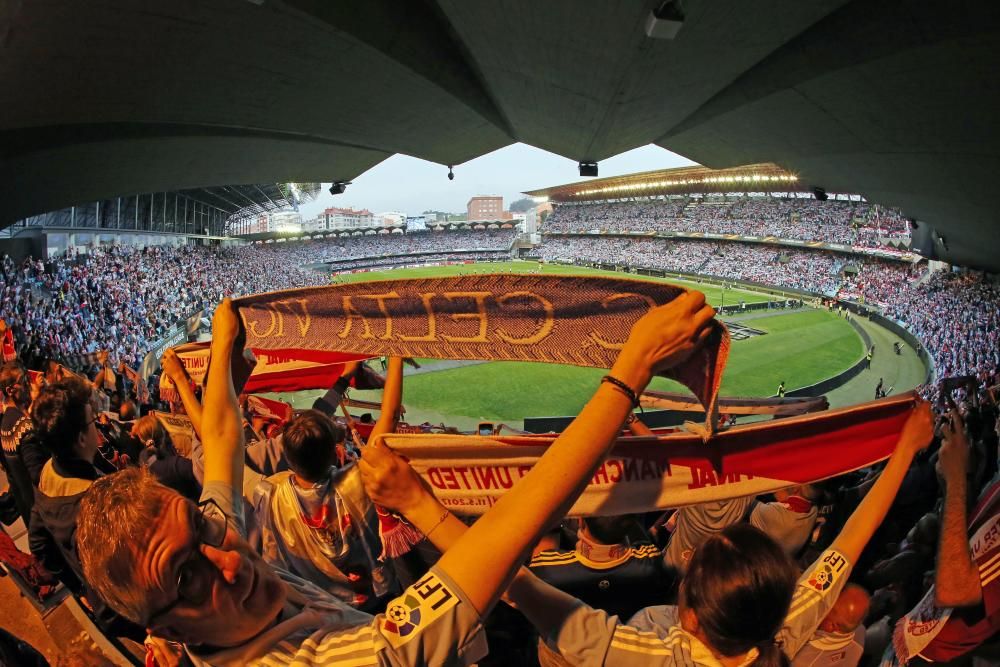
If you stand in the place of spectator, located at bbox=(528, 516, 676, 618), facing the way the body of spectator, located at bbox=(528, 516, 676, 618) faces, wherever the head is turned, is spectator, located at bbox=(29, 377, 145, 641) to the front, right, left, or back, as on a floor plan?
left

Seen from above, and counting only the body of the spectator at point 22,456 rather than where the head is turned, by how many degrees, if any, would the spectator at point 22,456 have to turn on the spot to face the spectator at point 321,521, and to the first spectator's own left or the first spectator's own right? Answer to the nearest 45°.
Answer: approximately 90° to the first spectator's own right

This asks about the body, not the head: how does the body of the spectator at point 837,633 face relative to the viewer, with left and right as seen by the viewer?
facing away from the viewer

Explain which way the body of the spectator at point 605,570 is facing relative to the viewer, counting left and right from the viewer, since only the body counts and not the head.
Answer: facing away from the viewer

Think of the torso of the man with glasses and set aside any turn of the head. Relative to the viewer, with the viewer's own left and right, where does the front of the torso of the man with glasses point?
facing away from the viewer and to the right of the viewer

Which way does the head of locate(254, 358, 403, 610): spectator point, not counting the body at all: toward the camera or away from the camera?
away from the camera

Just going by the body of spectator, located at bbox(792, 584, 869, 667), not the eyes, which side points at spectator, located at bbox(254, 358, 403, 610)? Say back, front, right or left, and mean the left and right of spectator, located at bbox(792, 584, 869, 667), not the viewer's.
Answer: left

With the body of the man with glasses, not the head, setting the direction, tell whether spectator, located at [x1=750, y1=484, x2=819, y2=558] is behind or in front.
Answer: in front

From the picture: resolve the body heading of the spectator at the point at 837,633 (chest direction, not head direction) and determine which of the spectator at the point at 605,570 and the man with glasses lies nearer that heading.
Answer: the spectator

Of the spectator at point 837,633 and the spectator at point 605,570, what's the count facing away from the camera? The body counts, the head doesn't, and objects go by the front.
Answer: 2

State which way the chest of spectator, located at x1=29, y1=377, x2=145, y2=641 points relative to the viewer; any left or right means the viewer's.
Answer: facing away from the viewer and to the right of the viewer

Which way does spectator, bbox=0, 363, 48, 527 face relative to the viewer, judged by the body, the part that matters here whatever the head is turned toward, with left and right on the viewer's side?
facing away from the viewer and to the right of the viewer

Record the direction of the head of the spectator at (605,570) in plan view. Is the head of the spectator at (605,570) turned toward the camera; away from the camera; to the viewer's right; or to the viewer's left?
away from the camera
